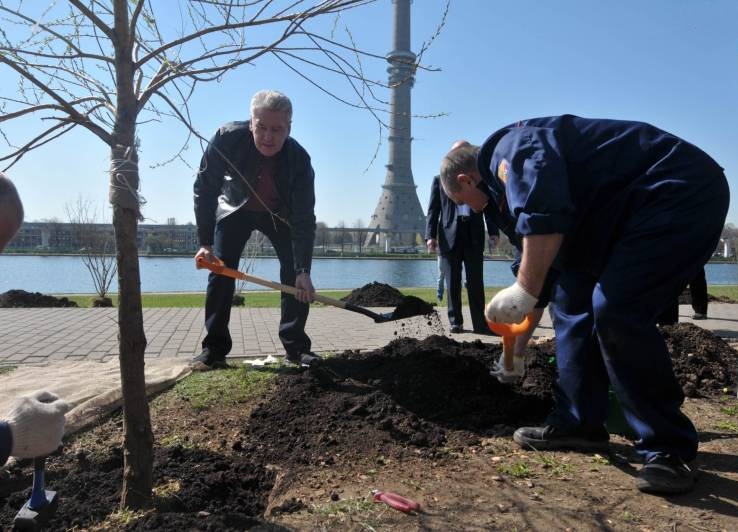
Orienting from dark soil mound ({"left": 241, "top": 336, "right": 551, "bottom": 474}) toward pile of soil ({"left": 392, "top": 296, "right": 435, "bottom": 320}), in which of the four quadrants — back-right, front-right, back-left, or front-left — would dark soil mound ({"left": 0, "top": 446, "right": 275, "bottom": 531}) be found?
back-left

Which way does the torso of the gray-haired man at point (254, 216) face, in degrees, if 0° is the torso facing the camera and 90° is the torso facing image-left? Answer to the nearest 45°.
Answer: approximately 0°
